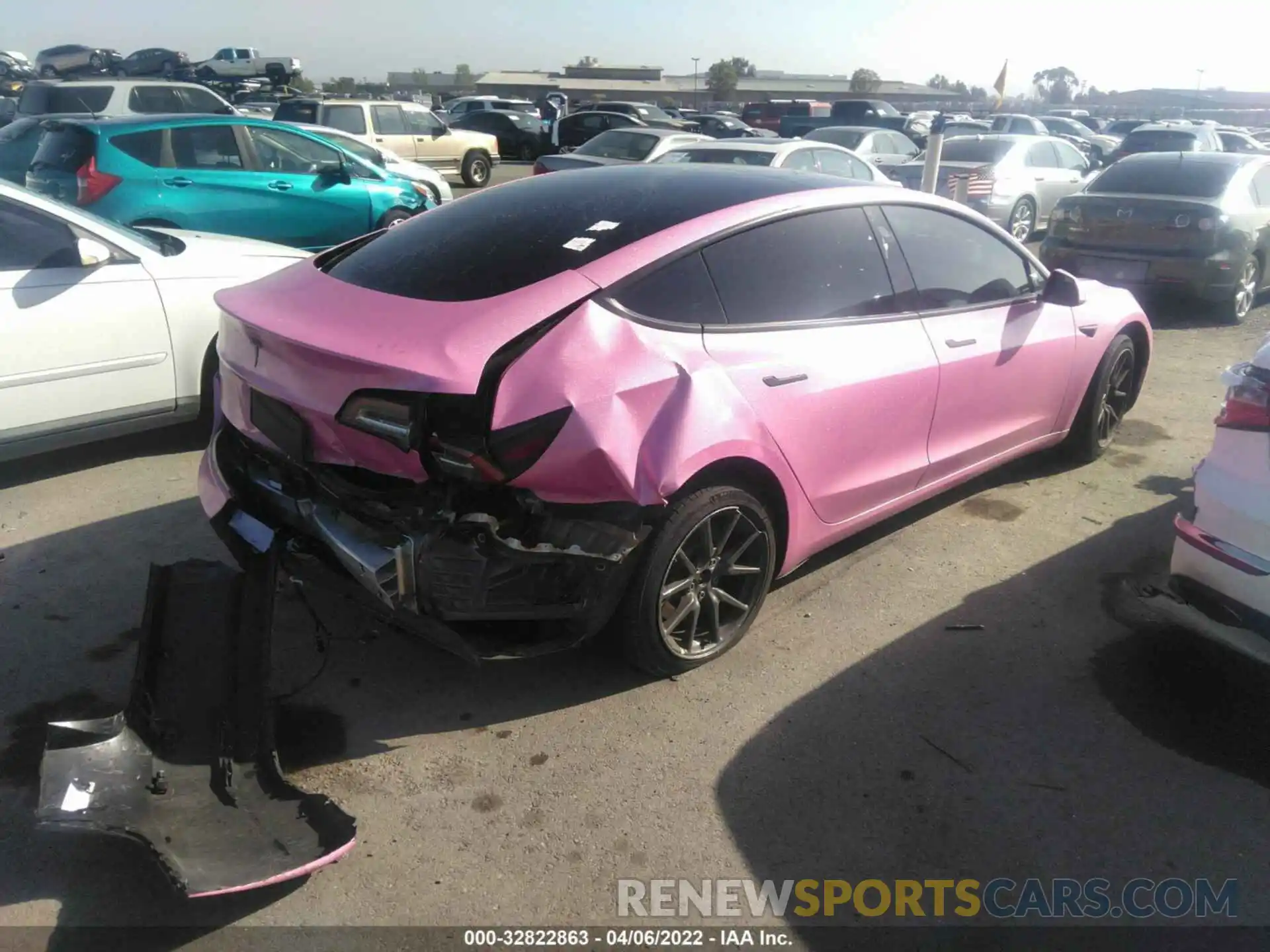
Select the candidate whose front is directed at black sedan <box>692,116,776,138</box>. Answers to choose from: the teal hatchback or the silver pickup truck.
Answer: the teal hatchback

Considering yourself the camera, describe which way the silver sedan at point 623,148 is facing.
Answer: facing away from the viewer and to the right of the viewer

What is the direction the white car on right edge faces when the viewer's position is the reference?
facing away from the viewer and to the right of the viewer

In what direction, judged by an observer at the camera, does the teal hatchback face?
facing away from the viewer and to the right of the viewer

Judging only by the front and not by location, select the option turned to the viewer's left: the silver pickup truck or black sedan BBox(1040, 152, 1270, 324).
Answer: the silver pickup truck

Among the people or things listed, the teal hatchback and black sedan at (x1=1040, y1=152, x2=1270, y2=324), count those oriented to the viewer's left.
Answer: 0

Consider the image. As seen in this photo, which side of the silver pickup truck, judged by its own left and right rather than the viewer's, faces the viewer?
left

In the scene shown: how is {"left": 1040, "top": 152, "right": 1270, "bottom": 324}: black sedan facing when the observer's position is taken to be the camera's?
facing away from the viewer and to the right of the viewer

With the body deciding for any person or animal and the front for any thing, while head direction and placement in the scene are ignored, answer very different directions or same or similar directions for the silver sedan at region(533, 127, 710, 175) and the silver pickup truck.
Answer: very different directions

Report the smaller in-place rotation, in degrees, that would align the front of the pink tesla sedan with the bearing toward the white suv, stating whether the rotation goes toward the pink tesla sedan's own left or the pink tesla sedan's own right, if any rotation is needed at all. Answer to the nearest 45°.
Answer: approximately 90° to the pink tesla sedan's own left

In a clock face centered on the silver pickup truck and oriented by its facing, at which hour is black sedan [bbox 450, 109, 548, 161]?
The black sedan is roughly at 8 o'clock from the silver pickup truck.

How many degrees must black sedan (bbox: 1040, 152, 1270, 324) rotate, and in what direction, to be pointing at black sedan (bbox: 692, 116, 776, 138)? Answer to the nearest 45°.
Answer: approximately 90° to its left

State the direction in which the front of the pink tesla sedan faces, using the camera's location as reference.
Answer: facing away from the viewer and to the right of the viewer
